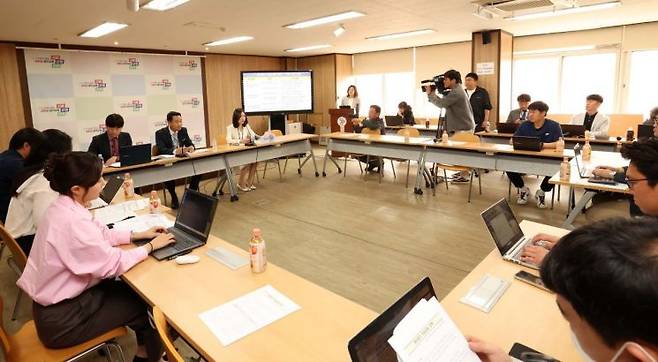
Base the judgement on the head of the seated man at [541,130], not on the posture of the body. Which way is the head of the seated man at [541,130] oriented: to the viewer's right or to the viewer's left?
to the viewer's left

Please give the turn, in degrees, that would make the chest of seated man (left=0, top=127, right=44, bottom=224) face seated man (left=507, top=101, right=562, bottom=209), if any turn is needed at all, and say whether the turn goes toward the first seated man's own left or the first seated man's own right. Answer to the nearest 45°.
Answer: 0° — they already face them

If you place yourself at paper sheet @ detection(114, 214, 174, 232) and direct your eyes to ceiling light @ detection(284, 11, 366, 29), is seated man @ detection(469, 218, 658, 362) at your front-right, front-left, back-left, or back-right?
back-right

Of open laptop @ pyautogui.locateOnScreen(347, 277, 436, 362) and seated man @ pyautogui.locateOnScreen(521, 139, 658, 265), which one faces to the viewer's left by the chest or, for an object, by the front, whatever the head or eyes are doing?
the seated man

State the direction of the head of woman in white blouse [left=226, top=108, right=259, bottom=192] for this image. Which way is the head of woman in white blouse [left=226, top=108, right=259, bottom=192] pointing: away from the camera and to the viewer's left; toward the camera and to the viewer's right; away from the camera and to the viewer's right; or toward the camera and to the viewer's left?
toward the camera and to the viewer's right

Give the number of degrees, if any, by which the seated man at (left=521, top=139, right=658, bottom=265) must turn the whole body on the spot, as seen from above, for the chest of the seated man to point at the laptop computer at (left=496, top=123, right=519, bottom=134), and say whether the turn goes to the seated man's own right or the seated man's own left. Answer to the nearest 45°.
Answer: approximately 90° to the seated man's own right

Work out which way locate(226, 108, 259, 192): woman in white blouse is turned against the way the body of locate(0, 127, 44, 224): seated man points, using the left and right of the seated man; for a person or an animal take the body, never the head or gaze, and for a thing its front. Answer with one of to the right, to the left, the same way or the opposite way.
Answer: to the right

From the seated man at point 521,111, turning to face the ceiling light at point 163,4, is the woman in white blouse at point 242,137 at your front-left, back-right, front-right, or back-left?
front-right

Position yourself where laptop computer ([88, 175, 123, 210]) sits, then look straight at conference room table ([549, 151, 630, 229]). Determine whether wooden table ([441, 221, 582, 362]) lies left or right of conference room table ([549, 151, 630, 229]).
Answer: right

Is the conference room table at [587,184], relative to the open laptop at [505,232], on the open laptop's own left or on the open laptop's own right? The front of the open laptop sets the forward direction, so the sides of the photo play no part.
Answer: on the open laptop's own left

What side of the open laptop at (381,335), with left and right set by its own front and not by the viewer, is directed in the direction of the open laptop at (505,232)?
left

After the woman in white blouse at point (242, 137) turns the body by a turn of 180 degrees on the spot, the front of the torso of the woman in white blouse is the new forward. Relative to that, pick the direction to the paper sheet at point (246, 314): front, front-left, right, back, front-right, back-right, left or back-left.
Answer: back-left

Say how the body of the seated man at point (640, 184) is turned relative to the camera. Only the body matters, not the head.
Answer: to the viewer's left

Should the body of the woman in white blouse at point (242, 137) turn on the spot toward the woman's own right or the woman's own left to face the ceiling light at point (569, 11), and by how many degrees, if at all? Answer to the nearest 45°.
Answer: approximately 45° to the woman's own left

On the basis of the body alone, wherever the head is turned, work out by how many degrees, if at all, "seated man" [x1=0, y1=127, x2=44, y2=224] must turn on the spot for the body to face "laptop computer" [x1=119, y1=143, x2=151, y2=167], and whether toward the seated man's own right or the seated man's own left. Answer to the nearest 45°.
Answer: approximately 45° to the seated man's own left

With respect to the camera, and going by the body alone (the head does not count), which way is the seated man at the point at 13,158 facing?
to the viewer's right
